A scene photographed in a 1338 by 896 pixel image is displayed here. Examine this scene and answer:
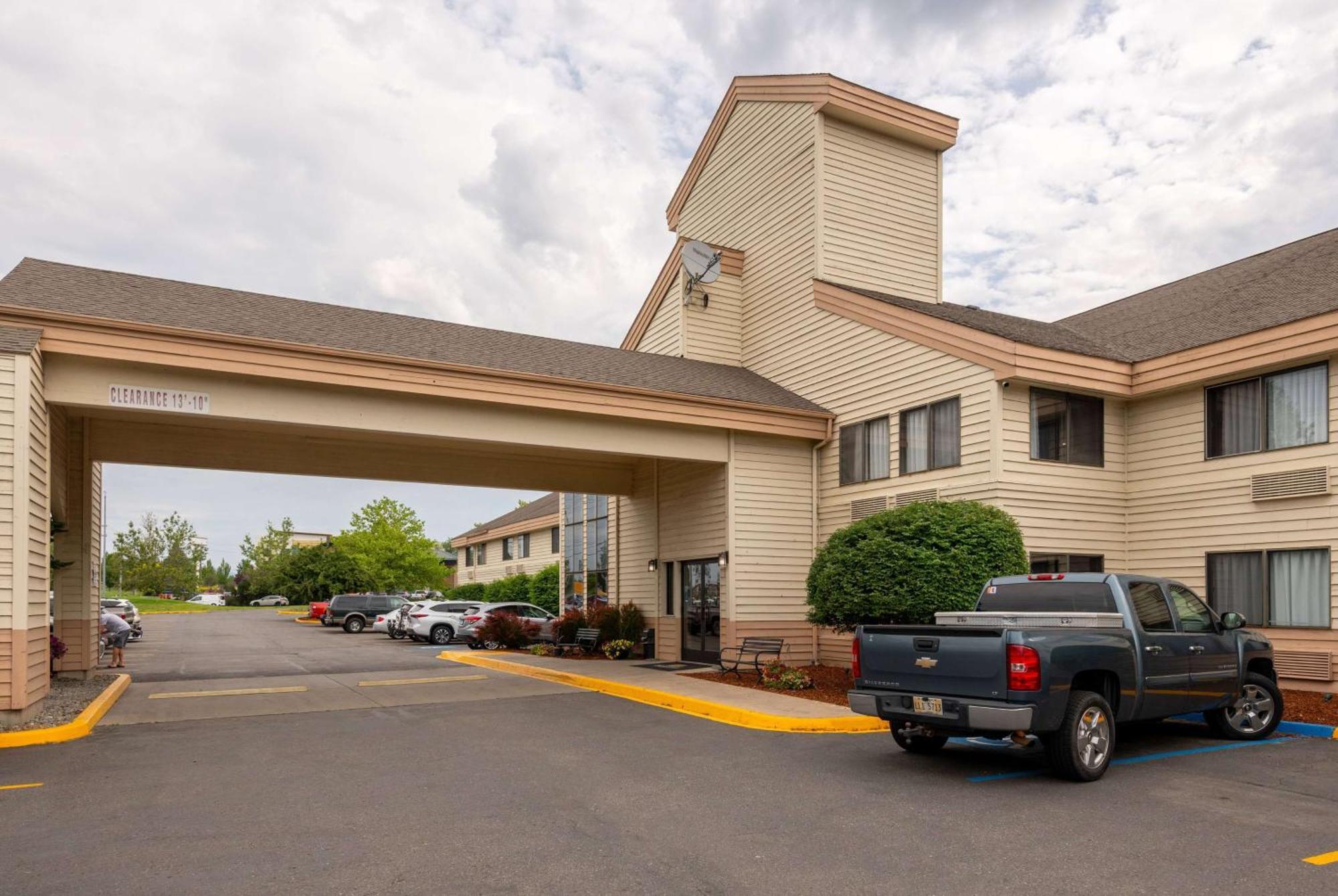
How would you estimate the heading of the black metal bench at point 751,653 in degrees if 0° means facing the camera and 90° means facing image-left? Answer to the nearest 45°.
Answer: approximately 45°

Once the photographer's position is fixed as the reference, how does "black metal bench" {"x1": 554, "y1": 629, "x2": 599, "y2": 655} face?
facing the viewer and to the left of the viewer

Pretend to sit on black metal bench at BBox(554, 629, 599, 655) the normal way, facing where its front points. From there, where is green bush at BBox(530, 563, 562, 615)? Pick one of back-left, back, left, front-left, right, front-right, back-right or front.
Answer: back-right
